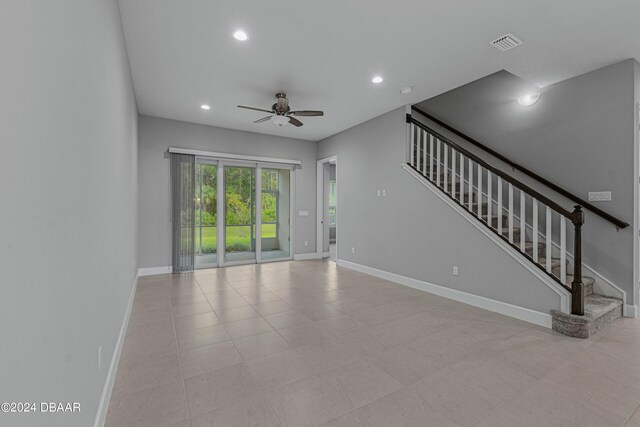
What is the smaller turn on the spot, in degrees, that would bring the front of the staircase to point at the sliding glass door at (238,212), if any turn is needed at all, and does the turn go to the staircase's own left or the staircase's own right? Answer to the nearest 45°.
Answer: approximately 135° to the staircase's own right

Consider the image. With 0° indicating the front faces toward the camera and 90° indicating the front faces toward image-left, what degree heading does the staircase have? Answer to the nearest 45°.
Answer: approximately 315°

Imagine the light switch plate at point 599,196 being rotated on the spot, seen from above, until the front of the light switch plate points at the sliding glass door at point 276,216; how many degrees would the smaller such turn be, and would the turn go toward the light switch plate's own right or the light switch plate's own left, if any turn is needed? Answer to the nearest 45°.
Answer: approximately 90° to the light switch plate's own right

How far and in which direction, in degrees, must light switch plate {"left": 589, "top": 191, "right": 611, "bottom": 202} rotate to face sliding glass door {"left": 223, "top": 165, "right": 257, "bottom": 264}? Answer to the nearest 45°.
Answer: approximately 90° to its right

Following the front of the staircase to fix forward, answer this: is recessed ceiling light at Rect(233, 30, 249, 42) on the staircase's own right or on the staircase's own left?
on the staircase's own right
